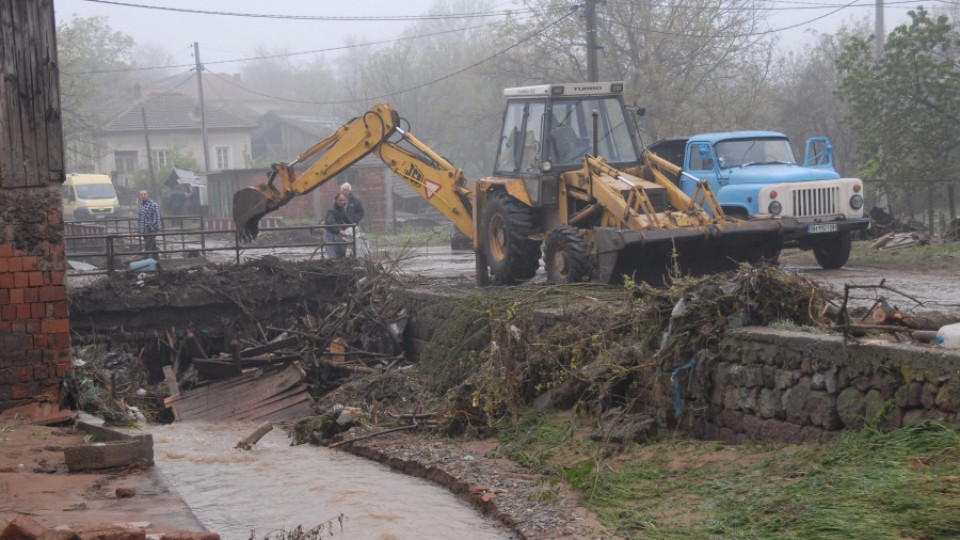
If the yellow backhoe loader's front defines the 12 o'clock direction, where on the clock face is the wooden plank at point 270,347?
The wooden plank is roughly at 5 o'clock from the yellow backhoe loader.

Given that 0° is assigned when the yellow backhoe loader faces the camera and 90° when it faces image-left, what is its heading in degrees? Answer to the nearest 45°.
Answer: approximately 315°

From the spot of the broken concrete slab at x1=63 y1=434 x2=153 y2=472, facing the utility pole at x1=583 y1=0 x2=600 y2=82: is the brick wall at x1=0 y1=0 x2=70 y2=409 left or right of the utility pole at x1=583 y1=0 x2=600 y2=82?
left

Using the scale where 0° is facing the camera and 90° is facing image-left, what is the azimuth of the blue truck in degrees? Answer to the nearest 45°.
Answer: approximately 315°

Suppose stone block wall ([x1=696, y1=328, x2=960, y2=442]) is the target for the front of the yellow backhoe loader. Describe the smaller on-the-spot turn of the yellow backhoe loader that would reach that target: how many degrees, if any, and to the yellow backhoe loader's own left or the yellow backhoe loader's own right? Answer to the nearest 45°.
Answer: approximately 45° to the yellow backhoe loader's own right

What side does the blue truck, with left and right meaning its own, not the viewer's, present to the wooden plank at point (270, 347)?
right

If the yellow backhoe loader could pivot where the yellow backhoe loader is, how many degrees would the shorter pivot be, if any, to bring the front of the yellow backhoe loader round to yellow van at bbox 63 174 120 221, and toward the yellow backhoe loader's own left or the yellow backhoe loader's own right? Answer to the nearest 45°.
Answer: approximately 180°

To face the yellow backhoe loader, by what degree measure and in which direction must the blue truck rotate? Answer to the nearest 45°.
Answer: approximately 90° to its right

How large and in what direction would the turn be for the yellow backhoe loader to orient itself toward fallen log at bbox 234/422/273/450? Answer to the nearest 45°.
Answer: approximately 90° to its right

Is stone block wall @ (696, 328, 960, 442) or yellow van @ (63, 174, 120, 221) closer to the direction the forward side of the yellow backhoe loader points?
the stone block wall
